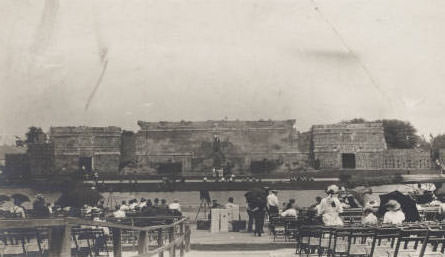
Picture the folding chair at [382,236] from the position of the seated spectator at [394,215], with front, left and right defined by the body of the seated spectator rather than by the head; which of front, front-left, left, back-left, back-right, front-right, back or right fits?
back

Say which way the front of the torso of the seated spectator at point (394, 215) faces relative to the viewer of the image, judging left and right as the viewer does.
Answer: facing away from the viewer

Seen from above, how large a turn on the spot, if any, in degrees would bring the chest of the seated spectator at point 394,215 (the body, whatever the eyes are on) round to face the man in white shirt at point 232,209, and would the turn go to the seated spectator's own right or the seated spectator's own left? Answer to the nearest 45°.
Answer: approximately 45° to the seated spectator's own left

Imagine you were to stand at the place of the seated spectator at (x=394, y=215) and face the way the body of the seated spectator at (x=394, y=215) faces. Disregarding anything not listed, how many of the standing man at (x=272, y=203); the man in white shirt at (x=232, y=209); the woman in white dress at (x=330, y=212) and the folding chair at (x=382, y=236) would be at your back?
1

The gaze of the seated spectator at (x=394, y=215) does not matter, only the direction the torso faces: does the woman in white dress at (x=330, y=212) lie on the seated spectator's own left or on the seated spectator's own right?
on the seated spectator's own left

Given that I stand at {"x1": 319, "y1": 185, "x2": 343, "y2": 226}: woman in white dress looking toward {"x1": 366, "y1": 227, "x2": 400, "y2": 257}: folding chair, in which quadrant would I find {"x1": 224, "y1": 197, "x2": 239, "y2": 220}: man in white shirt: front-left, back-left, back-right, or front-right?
back-right

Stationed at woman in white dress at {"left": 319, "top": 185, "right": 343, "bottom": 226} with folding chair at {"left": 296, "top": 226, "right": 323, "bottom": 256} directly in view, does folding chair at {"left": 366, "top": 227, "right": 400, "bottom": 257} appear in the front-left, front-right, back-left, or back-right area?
front-left

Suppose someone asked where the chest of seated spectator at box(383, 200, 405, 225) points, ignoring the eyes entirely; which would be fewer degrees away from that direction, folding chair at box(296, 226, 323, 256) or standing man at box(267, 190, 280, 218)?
the standing man

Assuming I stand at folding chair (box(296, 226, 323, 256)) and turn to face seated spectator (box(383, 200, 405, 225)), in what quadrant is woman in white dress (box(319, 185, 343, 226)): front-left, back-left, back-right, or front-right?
front-left

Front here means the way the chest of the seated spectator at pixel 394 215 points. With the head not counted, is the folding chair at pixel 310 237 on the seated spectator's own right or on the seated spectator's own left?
on the seated spectator's own left

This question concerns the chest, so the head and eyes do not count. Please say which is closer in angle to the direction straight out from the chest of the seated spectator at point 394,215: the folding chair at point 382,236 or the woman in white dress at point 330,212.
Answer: the woman in white dress
